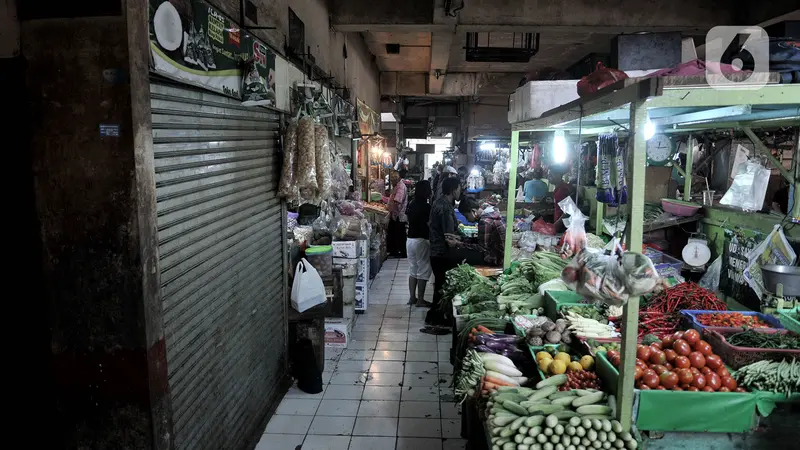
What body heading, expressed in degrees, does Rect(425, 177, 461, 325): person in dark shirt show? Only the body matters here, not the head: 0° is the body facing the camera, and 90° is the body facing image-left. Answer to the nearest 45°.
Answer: approximately 270°

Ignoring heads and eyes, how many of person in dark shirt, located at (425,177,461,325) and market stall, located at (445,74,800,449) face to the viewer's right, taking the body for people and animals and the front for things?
1

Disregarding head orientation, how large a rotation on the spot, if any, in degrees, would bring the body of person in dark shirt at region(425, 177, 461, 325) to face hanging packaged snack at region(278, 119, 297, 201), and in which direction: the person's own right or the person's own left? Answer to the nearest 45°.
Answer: approximately 135° to the person's own right

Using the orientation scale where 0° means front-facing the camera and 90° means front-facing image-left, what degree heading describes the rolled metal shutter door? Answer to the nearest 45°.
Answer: approximately 315°

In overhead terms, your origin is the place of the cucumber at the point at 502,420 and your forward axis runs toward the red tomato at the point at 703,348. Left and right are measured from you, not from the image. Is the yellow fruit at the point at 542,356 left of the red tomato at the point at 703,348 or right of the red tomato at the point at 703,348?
left

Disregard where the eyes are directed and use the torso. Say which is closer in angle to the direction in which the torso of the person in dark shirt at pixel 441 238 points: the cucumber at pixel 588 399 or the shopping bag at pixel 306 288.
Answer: the cucumber

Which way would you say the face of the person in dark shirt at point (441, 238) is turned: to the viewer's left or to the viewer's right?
to the viewer's right
